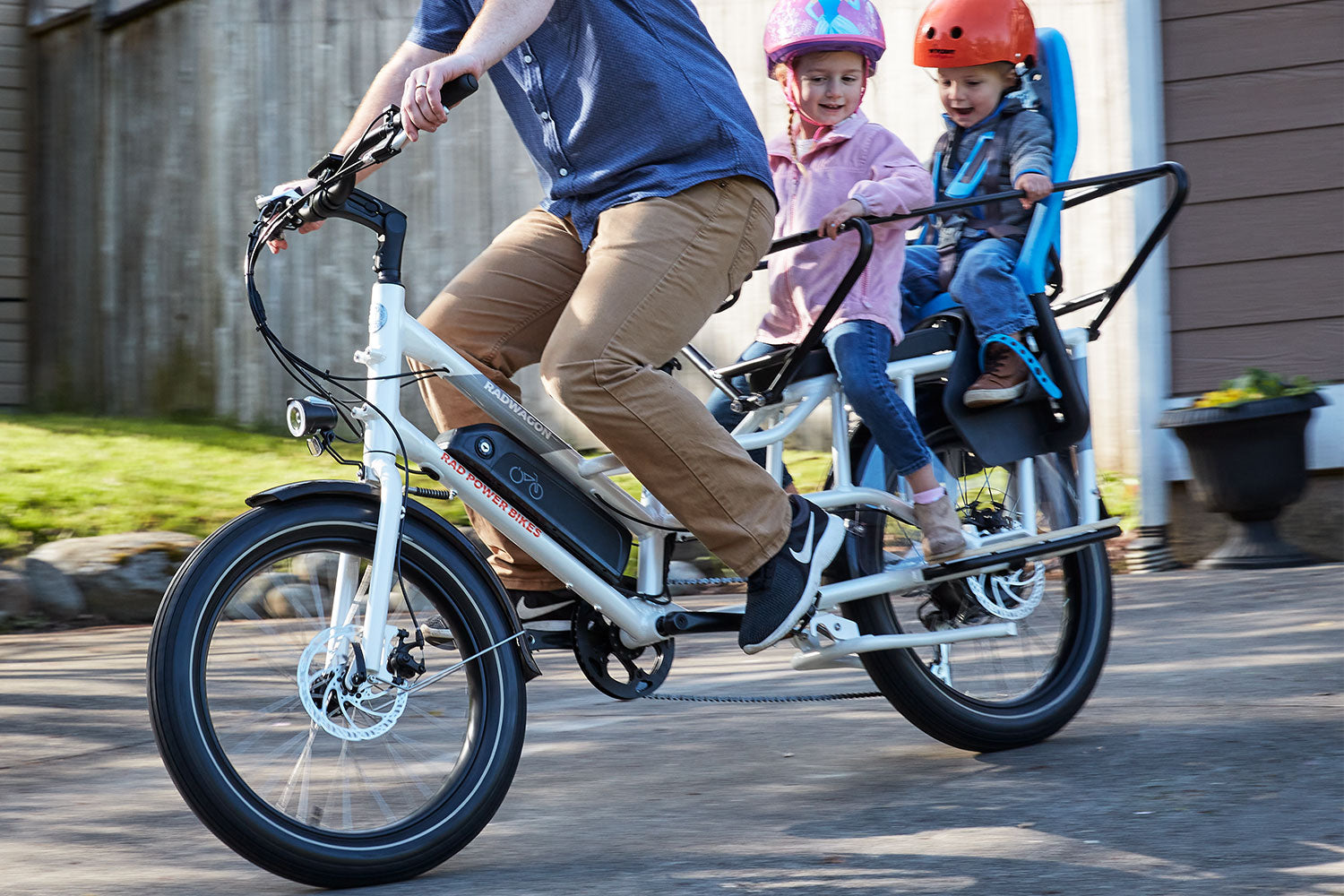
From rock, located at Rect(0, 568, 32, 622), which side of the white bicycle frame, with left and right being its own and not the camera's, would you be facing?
right

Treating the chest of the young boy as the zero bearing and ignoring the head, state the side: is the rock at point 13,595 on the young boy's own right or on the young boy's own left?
on the young boy's own right

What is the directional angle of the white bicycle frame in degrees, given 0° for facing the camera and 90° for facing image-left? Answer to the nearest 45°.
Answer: approximately 45°

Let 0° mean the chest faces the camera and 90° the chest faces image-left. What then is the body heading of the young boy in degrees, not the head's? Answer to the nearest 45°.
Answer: approximately 45°

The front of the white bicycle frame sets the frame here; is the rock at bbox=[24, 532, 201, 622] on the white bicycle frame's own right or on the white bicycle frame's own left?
on the white bicycle frame's own right
